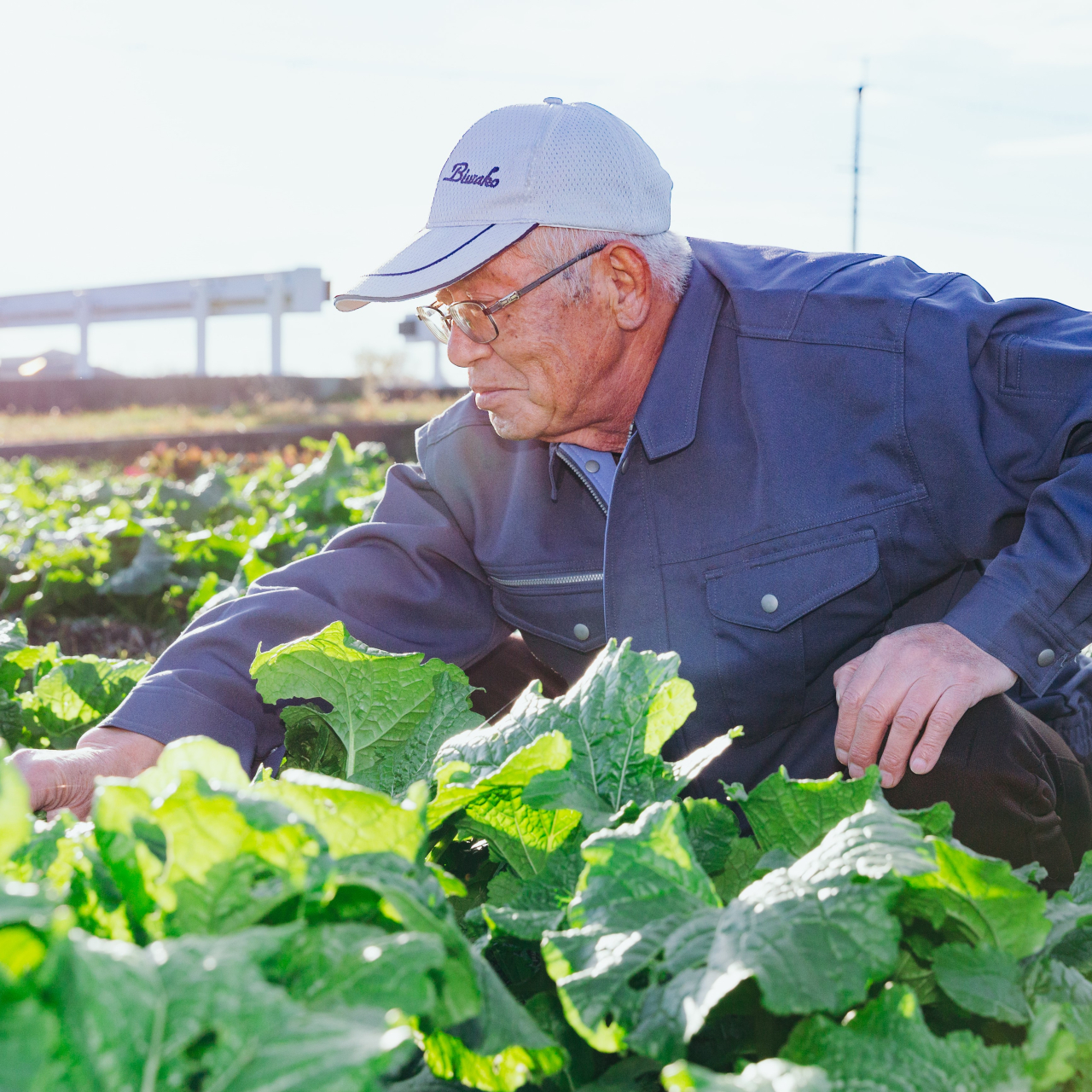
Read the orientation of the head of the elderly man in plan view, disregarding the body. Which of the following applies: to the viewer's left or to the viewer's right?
to the viewer's left

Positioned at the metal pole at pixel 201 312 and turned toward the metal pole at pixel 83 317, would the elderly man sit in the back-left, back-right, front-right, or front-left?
back-left

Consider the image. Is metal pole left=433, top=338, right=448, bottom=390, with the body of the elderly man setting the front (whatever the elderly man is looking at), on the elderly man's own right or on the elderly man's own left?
on the elderly man's own right

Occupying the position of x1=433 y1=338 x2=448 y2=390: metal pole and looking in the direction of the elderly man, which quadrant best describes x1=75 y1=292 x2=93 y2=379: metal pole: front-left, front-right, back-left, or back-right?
back-right

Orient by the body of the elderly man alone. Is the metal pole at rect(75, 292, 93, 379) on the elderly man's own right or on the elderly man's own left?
on the elderly man's own right

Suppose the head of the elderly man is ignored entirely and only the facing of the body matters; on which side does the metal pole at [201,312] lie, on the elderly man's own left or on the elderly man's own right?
on the elderly man's own right
